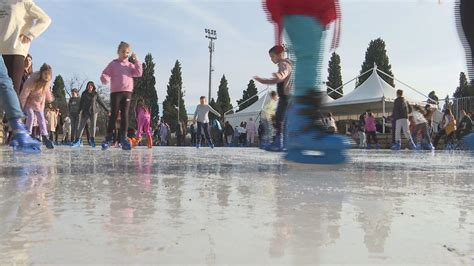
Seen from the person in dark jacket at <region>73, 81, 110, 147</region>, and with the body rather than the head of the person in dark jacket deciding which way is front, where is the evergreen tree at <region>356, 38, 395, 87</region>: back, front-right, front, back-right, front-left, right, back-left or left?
back-left

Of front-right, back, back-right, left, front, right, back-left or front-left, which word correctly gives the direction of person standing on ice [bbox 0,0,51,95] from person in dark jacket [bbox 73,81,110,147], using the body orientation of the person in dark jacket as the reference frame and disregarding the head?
front

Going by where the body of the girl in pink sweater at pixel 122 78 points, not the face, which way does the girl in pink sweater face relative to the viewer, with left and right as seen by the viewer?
facing the viewer

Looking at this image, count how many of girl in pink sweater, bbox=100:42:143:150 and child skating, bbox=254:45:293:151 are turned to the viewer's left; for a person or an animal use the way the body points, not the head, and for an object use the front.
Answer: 1

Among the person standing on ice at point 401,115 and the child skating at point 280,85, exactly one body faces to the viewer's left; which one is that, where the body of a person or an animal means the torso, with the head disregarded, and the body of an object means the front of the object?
the child skating

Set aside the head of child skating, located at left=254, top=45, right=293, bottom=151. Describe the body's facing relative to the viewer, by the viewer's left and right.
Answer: facing to the left of the viewer

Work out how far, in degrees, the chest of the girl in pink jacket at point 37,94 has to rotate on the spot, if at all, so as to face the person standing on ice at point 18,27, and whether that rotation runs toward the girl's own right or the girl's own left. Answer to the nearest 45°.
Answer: approximately 45° to the girl's own right

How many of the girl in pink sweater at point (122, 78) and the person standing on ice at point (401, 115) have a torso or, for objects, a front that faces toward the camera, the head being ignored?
1

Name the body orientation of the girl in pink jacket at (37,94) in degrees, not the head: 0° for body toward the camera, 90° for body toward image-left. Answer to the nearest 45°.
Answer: approximately 315°

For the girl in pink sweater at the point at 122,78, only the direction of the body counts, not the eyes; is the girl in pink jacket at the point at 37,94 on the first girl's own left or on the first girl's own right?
on the first girl's own right

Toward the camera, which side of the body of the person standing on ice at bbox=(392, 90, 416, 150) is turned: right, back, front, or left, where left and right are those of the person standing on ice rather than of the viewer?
back

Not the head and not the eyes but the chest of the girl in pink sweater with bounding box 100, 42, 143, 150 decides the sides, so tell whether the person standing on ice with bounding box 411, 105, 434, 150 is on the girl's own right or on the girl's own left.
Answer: on the girl's own left

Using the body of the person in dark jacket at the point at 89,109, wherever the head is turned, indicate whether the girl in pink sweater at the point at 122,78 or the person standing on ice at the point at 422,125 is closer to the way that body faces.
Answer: the girl in pink sweater
